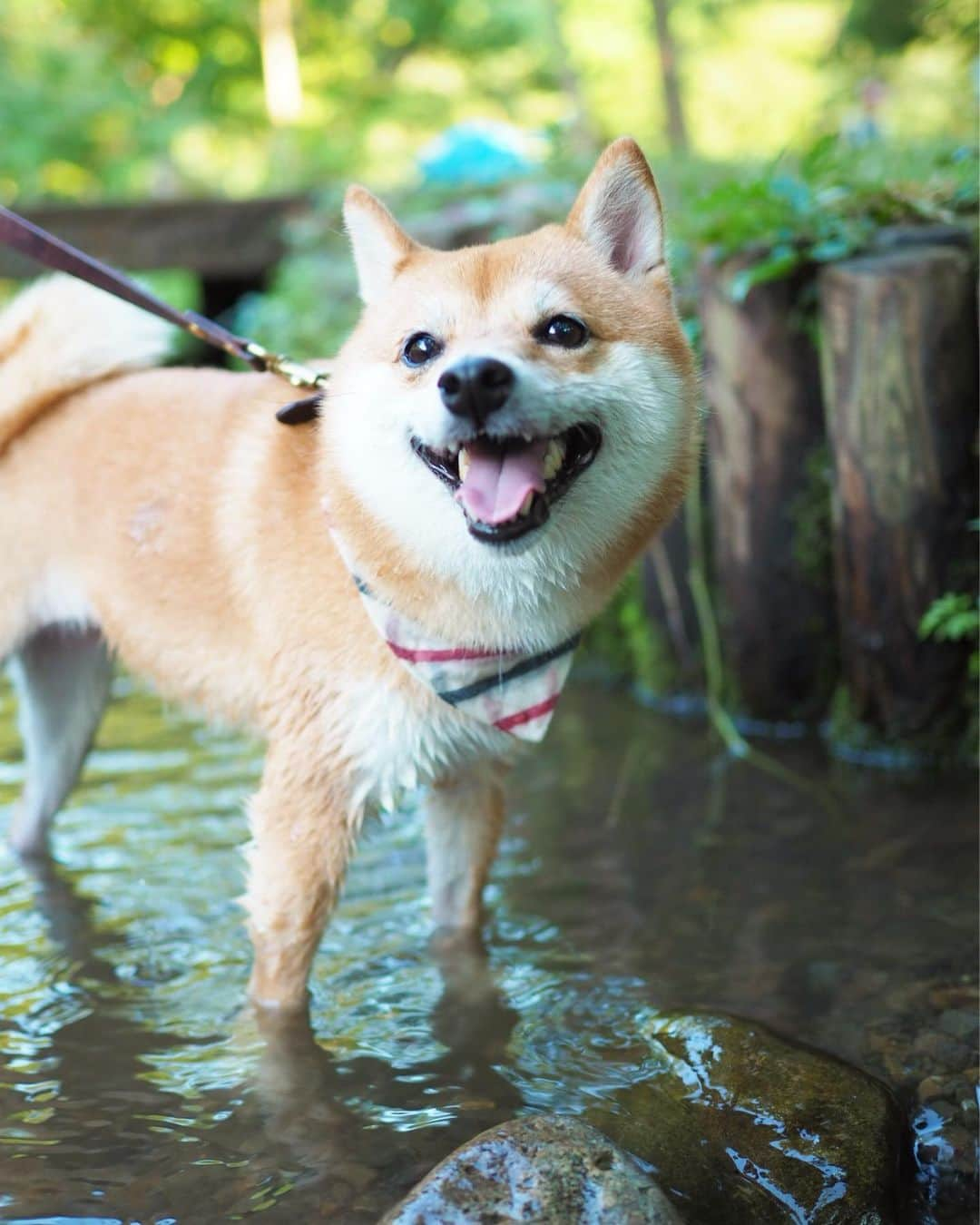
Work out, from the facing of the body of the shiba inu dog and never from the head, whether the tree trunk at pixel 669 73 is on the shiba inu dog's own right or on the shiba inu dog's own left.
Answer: on the shiba inu dog's own left

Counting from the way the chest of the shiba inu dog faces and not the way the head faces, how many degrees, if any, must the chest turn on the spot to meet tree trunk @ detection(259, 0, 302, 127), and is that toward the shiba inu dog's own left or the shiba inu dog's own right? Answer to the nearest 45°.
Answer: approximately 135° to the shiba inu dog's own left

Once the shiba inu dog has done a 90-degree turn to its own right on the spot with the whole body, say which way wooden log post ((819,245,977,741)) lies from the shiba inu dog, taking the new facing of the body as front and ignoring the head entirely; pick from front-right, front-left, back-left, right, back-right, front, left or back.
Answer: back

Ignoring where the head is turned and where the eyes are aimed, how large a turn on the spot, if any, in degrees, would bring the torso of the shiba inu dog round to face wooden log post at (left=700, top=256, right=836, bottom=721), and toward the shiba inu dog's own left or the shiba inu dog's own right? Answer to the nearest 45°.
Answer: approximately 90° to the shiba inu dog's own left

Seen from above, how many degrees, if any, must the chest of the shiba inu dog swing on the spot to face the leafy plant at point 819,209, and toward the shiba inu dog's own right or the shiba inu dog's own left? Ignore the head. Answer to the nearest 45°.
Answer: approximately 90° to the shiba inu dog's own left

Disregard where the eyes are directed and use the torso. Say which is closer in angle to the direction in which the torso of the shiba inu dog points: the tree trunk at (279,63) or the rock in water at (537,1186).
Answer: the rock in water

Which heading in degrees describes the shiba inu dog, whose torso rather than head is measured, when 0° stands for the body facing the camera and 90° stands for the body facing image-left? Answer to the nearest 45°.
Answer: approximately 315°

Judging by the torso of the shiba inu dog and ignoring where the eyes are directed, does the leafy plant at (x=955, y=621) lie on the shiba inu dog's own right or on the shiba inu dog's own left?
on the shiba inu dog's own left
